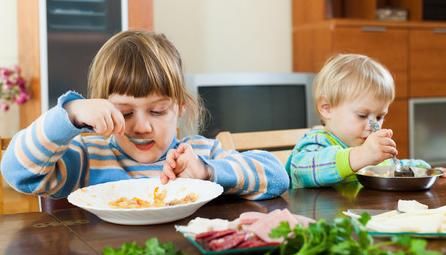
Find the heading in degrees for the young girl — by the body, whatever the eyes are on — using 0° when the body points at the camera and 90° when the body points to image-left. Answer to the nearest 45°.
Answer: approximately 0°

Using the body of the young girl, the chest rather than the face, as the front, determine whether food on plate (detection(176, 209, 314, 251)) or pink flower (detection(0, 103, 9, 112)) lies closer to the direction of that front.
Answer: the food on plate
